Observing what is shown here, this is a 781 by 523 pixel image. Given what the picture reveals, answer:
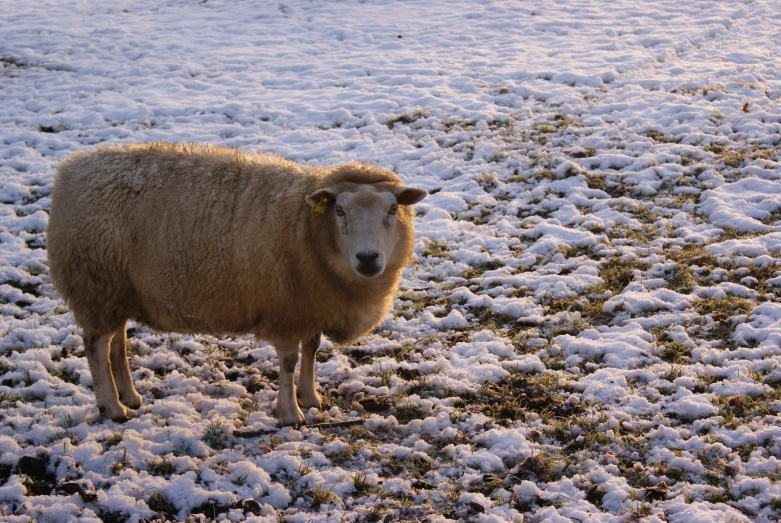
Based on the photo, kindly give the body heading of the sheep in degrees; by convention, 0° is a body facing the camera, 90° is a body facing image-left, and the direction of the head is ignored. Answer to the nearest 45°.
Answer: approximately 270°
